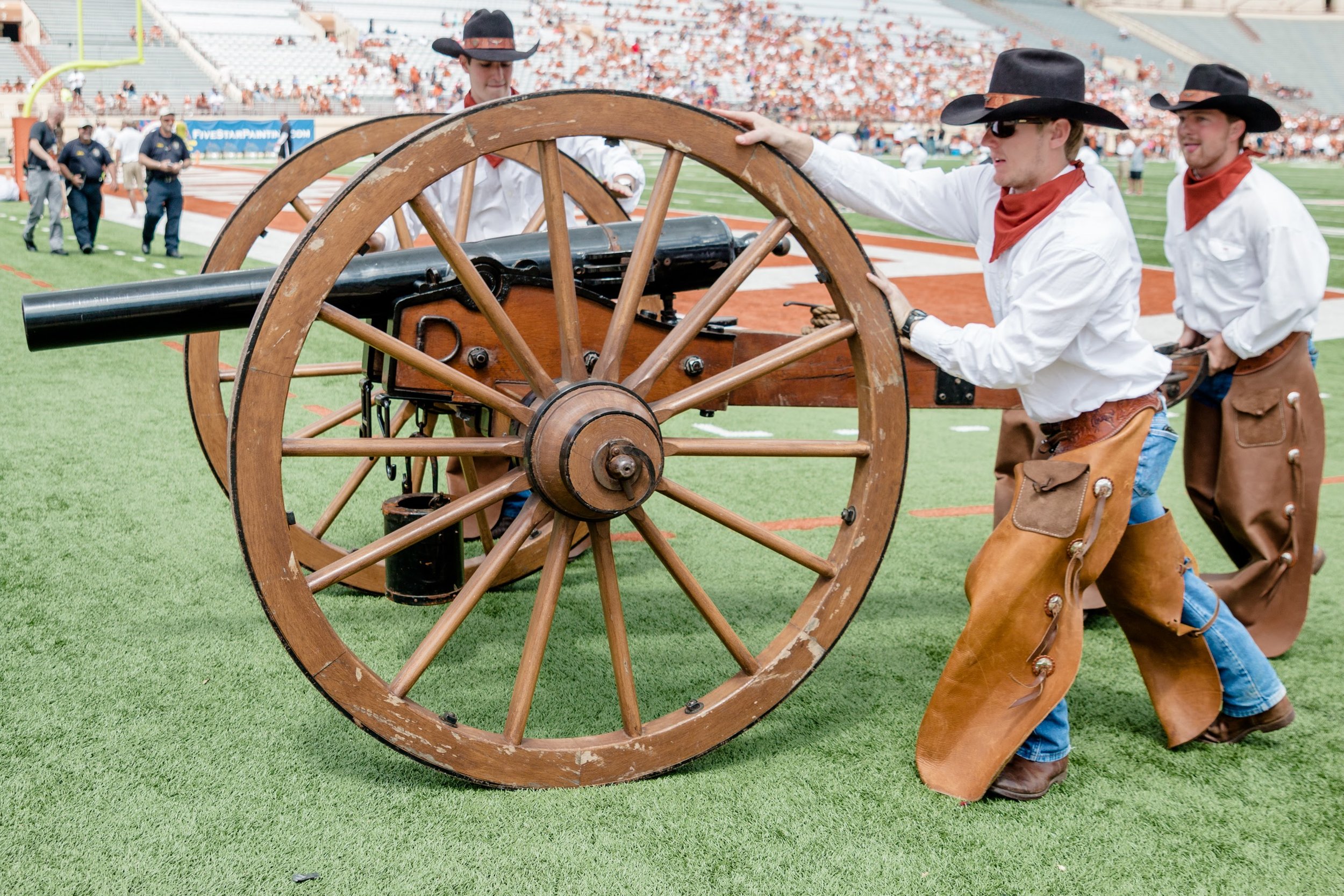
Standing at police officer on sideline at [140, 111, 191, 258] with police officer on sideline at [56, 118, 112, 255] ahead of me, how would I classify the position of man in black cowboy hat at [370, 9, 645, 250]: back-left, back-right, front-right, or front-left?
back-left

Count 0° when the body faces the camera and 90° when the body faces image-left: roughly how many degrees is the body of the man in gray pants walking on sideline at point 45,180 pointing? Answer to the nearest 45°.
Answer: approximately 315°

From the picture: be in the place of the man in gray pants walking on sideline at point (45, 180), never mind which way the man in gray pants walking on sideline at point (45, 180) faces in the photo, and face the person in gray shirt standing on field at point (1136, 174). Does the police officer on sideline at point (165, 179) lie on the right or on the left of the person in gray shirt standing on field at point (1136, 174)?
right

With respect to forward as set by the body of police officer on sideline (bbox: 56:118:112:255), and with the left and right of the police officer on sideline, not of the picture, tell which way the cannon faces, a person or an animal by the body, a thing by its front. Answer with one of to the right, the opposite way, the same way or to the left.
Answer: to the right

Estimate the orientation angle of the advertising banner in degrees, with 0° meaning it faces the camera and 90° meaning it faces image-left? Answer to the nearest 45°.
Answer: approximately 0°

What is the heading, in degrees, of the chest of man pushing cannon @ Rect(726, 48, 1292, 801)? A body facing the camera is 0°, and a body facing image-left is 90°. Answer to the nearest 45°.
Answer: approximately 90°

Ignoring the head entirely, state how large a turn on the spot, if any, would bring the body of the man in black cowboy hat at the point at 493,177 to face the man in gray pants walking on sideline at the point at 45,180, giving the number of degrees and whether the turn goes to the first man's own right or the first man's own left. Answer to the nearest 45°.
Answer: approximately 135° to the first man's own right
